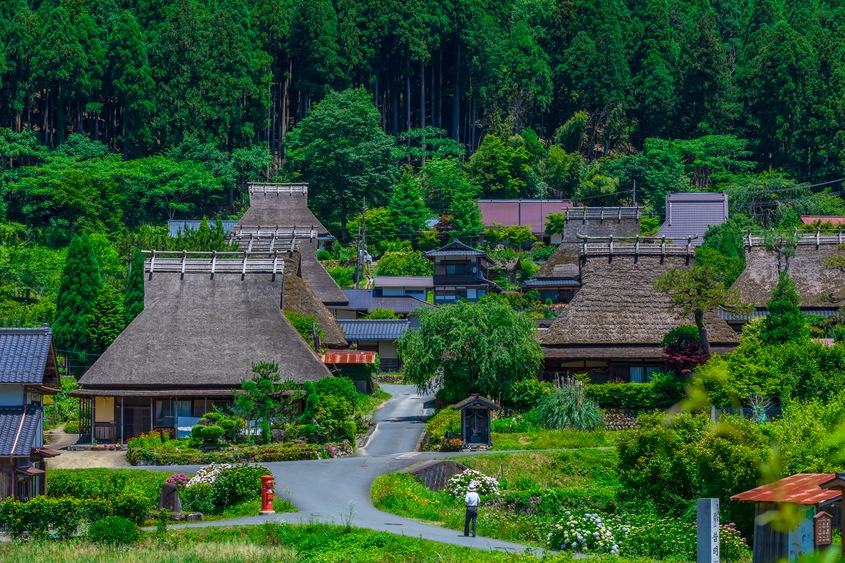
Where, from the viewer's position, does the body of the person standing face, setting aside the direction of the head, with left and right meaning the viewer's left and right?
facing away from the viewer

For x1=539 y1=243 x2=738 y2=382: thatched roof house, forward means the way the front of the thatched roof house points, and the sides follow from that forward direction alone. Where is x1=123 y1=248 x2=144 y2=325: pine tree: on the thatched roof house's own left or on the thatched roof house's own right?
on the thatched roof house's own right

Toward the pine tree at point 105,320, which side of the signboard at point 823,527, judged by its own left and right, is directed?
back

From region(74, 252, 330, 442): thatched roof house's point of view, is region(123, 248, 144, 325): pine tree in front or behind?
behind

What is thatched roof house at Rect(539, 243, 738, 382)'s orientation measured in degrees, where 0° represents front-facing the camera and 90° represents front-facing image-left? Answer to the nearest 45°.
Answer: approximately 0°

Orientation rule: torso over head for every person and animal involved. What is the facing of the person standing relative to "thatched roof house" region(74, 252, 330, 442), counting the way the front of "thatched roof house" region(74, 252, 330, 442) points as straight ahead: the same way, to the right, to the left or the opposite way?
the opposite way

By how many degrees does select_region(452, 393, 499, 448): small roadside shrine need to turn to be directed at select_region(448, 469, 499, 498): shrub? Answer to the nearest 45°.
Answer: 0° — it already faces it

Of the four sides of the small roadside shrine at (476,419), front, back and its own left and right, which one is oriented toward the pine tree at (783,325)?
left

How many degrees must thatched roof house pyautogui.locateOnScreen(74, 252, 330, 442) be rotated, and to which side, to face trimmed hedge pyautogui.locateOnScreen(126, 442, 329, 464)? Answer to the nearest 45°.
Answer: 0° — it already faces it

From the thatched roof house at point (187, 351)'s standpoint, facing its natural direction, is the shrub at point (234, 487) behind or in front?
in front
